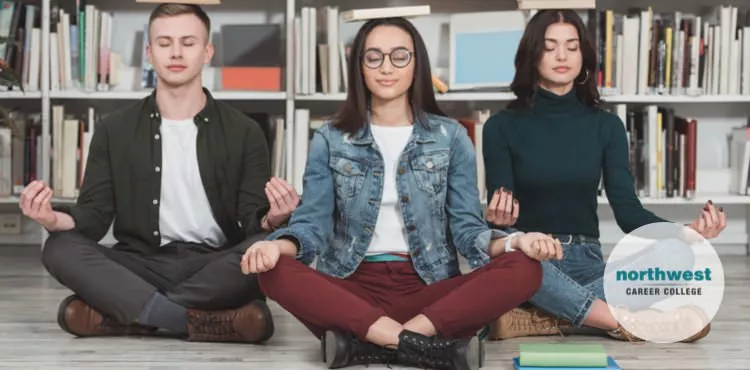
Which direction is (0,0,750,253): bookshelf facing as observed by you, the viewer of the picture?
facing the viewer

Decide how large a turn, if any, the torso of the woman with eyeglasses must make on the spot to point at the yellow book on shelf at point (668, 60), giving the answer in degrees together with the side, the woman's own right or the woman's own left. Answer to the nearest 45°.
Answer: approximately 135° to the woman's own left

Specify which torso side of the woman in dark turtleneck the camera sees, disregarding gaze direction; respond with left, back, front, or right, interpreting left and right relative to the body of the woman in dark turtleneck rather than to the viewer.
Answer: front

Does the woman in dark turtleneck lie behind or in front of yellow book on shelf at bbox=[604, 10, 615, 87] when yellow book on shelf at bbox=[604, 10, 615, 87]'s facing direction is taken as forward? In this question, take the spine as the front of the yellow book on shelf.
in front

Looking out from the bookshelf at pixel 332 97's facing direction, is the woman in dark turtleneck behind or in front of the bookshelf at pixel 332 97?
in front

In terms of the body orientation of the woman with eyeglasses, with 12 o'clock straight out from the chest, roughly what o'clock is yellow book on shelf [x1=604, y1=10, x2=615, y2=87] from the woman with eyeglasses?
The yellow book on shelf is roughly at 7 o'clock from the woman with eyeglasses.

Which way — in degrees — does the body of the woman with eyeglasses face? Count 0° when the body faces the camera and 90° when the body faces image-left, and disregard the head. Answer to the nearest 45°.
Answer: approximately 0°

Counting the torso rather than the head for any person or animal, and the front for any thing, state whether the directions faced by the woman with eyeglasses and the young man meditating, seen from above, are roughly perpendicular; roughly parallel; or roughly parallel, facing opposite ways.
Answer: roughly parallel

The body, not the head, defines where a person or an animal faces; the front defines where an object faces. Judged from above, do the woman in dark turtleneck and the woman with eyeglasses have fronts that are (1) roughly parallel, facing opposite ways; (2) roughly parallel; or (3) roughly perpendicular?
roughly parallel

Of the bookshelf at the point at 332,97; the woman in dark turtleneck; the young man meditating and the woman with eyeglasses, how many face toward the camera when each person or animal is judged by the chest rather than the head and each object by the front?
4

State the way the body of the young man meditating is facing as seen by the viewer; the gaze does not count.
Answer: toward the camera

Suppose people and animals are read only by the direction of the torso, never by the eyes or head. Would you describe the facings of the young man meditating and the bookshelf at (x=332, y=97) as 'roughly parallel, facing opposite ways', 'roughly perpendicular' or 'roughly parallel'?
roughly parallel
